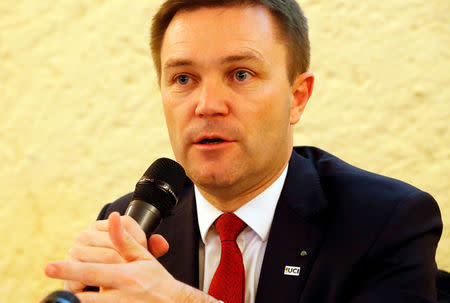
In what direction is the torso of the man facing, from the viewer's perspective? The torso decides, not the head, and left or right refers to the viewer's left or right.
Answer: facing the viewer and to the left of the viewer

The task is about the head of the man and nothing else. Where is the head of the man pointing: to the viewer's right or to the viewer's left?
to the viewer's left
